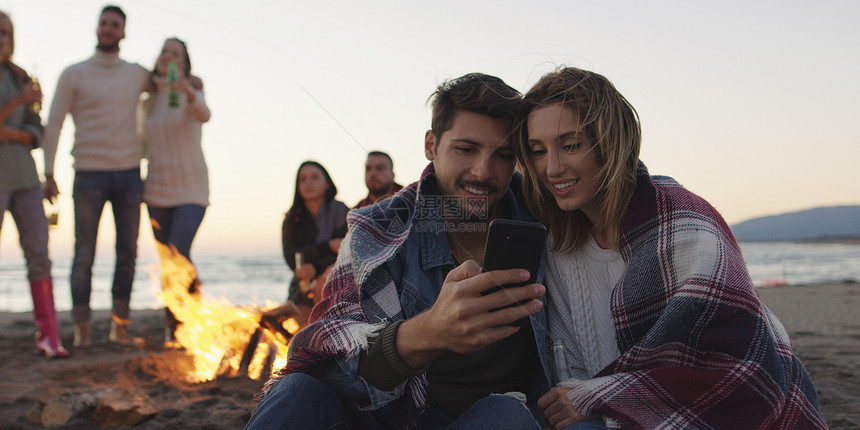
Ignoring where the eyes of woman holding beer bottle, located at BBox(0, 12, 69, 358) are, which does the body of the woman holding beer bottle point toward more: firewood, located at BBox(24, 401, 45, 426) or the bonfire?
the bonfire

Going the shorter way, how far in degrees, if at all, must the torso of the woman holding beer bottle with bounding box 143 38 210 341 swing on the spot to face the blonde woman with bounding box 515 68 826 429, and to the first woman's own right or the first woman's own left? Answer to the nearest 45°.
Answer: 0° — they already face them

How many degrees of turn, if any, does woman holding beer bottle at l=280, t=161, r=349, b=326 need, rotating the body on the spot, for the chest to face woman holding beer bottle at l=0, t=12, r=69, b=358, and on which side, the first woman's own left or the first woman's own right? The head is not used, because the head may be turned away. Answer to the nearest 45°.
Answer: approximately 45° to the first woman's own right

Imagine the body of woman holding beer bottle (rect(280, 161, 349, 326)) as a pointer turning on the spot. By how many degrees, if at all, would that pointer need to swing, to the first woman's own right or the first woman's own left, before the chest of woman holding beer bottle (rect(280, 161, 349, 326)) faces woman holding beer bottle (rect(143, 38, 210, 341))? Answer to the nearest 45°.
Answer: approximately 45° to the first woman's own right

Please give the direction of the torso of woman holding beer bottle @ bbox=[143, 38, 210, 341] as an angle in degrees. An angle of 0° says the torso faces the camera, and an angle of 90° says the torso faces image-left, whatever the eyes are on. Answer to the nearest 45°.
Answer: approximately 0°
